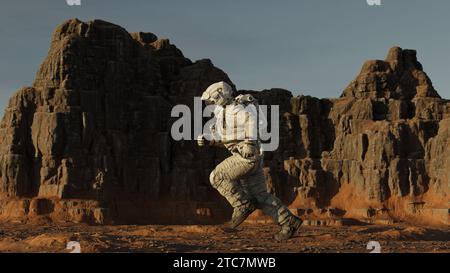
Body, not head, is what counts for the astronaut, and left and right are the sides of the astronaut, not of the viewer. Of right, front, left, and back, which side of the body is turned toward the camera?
left
